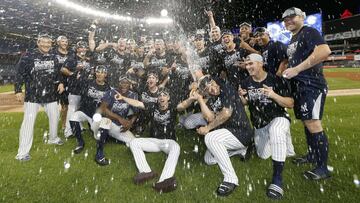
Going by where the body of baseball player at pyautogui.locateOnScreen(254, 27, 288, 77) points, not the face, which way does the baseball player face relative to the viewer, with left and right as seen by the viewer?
facing the viewer and to the left of the viewer

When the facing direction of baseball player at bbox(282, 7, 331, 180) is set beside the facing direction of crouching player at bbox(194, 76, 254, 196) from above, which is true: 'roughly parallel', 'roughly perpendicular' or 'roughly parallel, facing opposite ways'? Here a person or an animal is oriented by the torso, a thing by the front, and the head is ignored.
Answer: roughly parallel

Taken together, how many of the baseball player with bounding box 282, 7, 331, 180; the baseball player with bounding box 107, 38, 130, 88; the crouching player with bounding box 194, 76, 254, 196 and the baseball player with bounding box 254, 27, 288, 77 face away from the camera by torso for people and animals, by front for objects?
0

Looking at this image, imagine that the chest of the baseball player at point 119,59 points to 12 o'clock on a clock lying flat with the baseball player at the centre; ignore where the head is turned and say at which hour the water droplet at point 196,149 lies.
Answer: The water droplet is roughly at 11 o'clock from the baseball player.

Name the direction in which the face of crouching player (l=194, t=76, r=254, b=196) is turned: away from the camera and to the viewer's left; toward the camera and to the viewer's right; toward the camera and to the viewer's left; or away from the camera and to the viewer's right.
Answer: toward the camera and to the viewer's left

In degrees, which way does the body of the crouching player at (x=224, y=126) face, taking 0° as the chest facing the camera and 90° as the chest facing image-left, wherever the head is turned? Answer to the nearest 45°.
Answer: approximately 45°

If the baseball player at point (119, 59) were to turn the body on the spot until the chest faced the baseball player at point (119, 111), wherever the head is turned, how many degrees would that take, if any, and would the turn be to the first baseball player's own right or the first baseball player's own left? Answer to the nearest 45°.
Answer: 0° — they already face them

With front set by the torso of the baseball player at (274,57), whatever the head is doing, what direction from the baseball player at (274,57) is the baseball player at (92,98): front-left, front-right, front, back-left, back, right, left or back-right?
front-right

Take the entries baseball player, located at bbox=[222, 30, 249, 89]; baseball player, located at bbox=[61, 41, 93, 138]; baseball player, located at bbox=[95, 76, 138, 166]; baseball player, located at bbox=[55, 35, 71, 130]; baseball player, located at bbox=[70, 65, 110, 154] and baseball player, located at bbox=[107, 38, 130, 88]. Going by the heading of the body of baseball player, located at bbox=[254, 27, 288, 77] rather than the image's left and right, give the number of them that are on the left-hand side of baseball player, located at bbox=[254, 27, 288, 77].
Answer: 0

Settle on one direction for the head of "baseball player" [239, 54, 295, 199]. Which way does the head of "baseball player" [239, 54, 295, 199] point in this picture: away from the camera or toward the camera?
toward the camera

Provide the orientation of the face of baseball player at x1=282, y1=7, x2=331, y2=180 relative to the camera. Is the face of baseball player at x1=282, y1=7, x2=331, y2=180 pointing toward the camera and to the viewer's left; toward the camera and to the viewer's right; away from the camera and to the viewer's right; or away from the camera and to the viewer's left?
toward the camera and to the viewer's left

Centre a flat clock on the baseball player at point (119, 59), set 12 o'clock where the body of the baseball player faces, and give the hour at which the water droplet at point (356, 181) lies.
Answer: The water droplet is roughly at 11 o'clock from the baseball player.

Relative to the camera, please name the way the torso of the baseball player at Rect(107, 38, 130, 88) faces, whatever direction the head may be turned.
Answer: toward the camera

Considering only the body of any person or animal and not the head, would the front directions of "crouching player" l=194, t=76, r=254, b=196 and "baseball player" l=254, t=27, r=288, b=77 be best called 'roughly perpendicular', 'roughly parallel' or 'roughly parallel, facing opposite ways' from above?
roughly parallel

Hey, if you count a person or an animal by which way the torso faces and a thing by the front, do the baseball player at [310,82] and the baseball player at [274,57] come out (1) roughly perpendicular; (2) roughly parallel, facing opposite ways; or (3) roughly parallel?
roughly parallel

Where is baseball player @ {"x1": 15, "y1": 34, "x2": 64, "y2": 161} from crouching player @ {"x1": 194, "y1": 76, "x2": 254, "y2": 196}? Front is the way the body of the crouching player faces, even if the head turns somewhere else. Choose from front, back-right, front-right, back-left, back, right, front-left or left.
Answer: front-right
